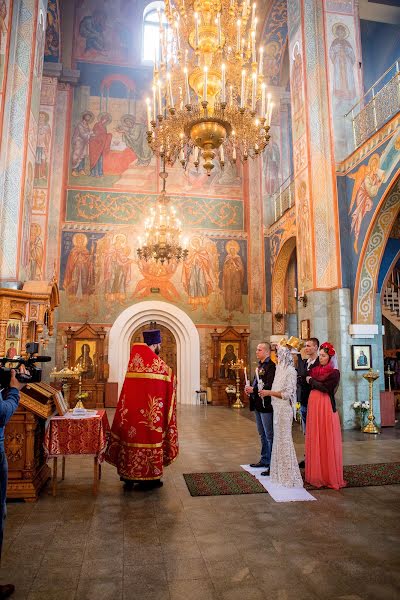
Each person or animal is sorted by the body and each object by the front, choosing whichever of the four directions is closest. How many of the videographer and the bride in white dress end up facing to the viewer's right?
1

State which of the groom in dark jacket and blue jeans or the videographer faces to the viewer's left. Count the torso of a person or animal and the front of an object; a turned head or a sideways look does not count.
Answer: the groom in dark jacket and blue jeans

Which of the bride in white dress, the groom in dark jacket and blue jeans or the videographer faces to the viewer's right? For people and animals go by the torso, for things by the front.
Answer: the videographer

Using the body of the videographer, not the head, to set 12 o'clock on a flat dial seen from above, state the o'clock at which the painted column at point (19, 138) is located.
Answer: The painted column is roughly at 9 o'clock from the videographer.

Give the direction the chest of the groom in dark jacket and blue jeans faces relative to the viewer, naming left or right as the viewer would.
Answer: facing to the left of the viewer

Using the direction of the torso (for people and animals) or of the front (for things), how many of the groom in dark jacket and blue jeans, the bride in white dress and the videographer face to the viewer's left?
2

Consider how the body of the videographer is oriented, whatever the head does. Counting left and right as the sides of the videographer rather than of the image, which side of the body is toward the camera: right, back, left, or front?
right

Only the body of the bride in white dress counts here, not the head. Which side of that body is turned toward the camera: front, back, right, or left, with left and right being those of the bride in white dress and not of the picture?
left

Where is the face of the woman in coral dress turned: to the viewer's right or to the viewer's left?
to the viewer's left
